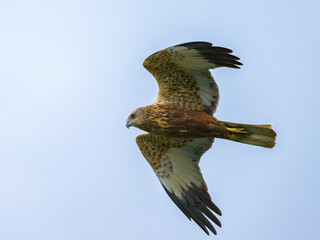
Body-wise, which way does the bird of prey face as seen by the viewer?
to the viewer's left
